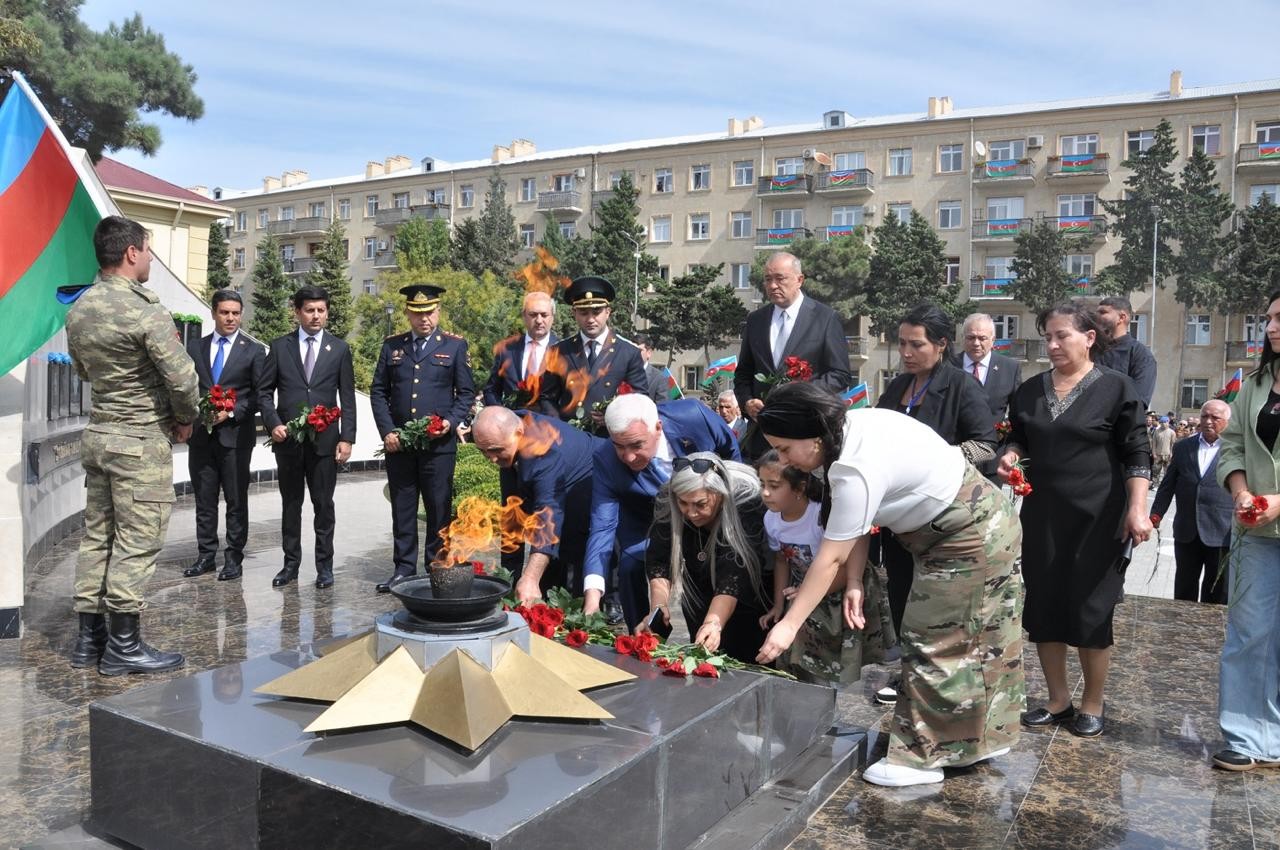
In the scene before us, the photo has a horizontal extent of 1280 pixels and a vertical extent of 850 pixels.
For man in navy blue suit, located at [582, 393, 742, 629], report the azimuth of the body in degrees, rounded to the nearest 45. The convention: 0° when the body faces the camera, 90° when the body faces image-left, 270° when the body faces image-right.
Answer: approximately 45°

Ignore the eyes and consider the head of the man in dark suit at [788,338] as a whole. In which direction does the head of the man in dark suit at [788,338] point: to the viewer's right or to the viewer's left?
to the viewer's left

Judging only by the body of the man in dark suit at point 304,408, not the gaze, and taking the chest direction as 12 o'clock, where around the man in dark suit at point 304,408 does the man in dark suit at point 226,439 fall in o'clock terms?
the man in dark suit at point 226,439 is roughly at 4 o'clock from the man in dark suit at point 304,408.

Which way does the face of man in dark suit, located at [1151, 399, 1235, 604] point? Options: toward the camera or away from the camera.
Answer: toward the camera

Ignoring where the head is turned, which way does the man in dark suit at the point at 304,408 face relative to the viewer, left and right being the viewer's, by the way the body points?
facing the viewer

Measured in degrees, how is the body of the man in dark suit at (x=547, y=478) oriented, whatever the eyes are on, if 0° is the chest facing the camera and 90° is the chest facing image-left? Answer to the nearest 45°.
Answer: approximately 45°

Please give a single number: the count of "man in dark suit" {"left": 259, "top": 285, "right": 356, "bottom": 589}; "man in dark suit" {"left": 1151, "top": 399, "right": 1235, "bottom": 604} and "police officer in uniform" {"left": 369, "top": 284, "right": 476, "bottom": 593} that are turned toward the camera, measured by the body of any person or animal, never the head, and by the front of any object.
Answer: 3

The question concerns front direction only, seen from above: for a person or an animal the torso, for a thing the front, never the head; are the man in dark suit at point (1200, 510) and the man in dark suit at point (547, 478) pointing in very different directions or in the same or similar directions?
same or similar directions

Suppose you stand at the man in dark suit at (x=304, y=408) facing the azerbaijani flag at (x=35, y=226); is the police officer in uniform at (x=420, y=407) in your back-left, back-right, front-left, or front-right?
back-left

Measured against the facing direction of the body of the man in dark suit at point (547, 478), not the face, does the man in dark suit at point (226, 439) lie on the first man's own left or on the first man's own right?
on the first man's own right

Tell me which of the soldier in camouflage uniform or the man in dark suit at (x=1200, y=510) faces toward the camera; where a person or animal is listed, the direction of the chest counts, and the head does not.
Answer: the man in dark suit

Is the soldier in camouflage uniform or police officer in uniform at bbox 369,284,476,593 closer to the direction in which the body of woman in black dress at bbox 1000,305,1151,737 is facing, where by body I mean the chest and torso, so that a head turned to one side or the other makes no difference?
the soldier in camouflage uniform

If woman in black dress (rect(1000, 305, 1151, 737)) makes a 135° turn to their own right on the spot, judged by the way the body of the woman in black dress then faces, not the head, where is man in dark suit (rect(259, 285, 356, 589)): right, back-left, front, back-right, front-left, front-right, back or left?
left

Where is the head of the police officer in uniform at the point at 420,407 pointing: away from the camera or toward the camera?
toward the camera

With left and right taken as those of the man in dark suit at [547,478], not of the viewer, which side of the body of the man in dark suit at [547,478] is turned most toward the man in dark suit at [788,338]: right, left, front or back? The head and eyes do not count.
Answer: back

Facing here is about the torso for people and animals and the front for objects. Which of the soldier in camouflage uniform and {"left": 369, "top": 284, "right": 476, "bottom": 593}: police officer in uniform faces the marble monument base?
the police officer in uniform
